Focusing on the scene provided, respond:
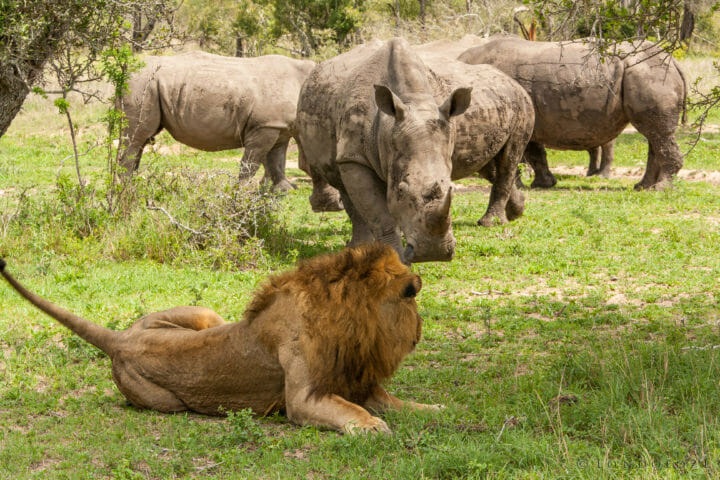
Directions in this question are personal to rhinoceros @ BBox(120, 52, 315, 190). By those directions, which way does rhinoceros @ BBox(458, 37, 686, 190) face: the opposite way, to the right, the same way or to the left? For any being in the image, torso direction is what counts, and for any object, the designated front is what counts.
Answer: the opposite way

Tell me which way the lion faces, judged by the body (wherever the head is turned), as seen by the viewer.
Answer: to the viewer's right

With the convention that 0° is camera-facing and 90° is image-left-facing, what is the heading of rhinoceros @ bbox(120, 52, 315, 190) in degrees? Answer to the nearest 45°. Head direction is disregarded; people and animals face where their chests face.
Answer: approximately 270°

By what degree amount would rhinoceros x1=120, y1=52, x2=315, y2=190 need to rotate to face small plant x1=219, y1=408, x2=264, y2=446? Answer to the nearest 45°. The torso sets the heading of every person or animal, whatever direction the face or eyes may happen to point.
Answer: approximately 90° to its right

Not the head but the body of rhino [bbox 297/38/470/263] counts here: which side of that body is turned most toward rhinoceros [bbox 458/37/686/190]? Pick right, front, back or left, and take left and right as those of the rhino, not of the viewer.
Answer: left

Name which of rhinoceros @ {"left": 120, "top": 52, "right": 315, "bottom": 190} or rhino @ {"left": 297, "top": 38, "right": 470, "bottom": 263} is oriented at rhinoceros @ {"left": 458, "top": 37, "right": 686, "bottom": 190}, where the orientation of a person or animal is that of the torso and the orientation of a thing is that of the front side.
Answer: rhinoceros @ {"left": 120, "top": 52, "right": 315, "bottom": 190}

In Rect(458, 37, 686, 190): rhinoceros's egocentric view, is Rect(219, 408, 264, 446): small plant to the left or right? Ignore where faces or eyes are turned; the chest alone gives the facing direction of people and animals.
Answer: on its left

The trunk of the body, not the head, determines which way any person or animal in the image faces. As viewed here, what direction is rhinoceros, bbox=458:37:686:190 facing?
to the viewer's left

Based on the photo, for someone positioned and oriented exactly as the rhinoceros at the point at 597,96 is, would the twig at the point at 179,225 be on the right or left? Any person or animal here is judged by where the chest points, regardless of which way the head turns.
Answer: on its left

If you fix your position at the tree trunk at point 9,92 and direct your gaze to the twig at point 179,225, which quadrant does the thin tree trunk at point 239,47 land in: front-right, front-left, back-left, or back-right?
back-left
